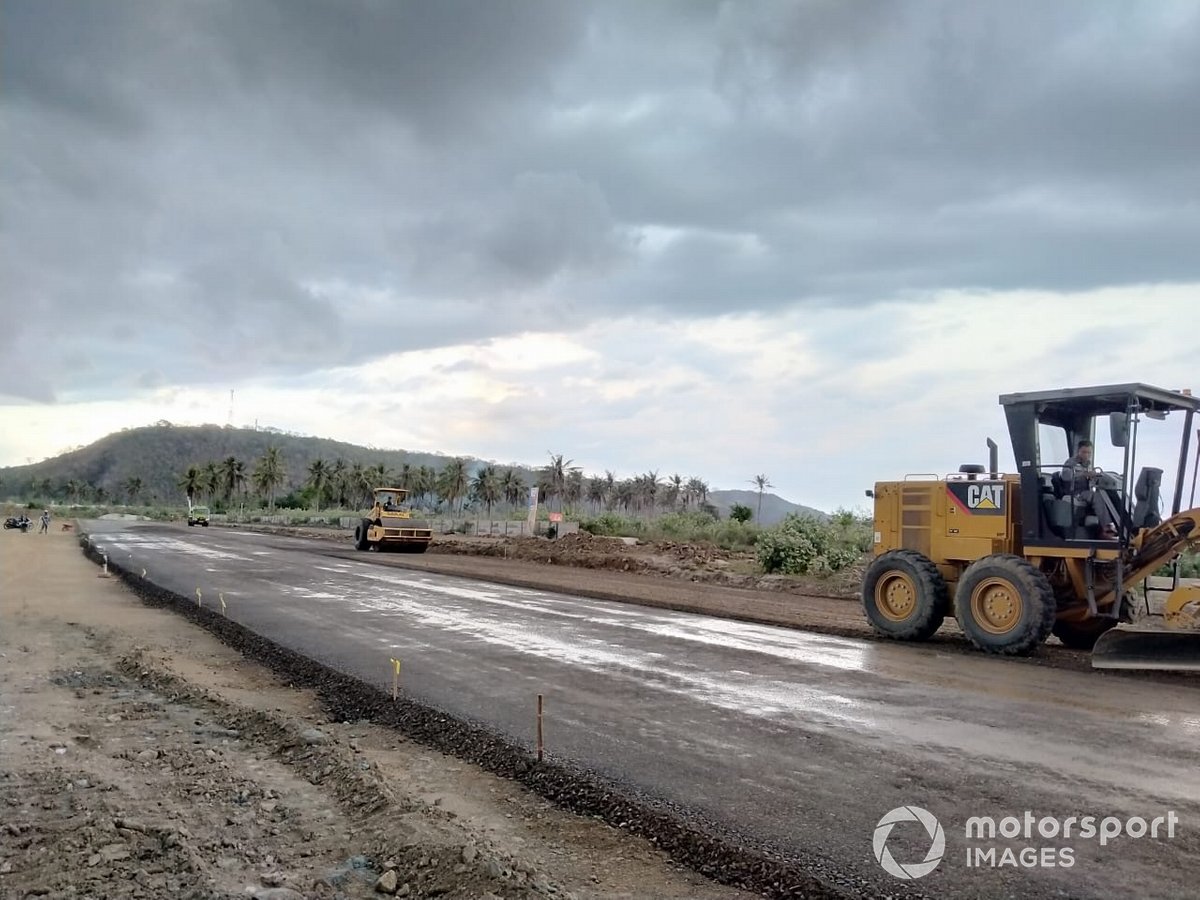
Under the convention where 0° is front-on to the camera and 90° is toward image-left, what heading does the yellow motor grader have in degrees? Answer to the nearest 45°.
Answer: approximately 315°
